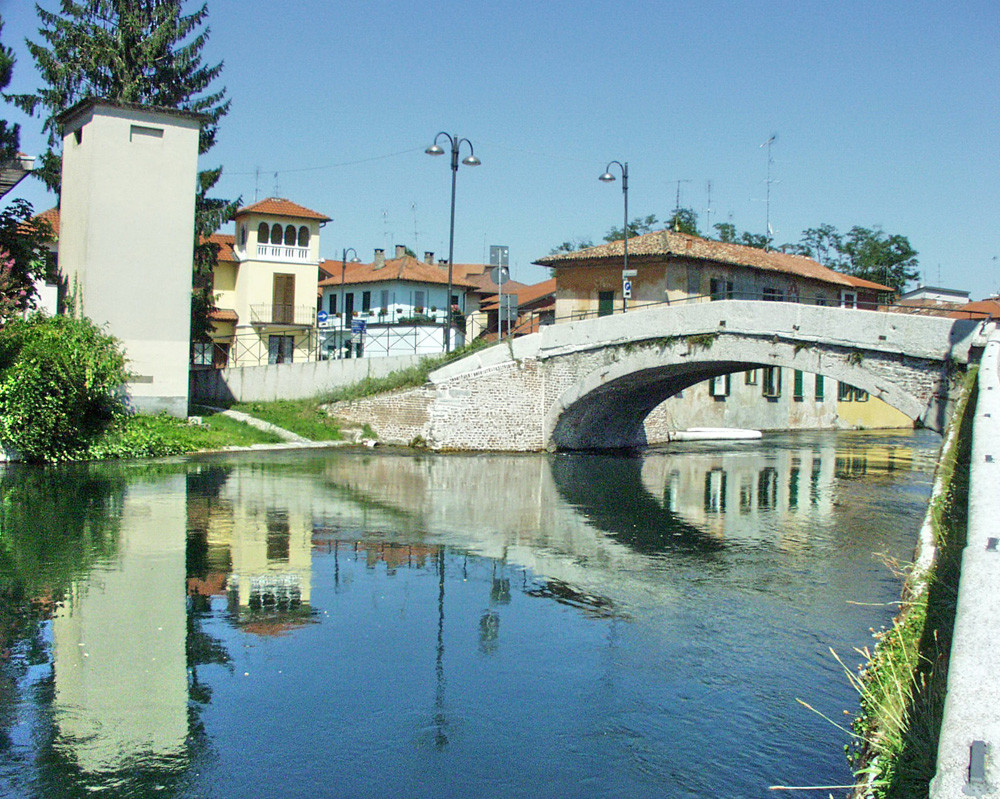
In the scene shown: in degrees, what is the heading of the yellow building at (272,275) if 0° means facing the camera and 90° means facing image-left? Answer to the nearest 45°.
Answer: approximately 0°

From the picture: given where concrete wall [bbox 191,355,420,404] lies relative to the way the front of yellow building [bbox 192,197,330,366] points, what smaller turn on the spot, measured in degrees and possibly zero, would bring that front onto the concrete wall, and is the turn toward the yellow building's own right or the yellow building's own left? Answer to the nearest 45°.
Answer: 0° — it already faces it

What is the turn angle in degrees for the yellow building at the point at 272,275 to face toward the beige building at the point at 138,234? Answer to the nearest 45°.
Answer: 0° — it already faces it

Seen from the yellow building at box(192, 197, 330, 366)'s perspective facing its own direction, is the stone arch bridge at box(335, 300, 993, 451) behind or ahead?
ahead

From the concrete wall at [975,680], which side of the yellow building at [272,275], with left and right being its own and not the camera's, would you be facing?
front

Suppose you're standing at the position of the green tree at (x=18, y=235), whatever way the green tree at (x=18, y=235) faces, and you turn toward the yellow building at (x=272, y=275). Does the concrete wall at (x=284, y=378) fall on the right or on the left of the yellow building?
right
